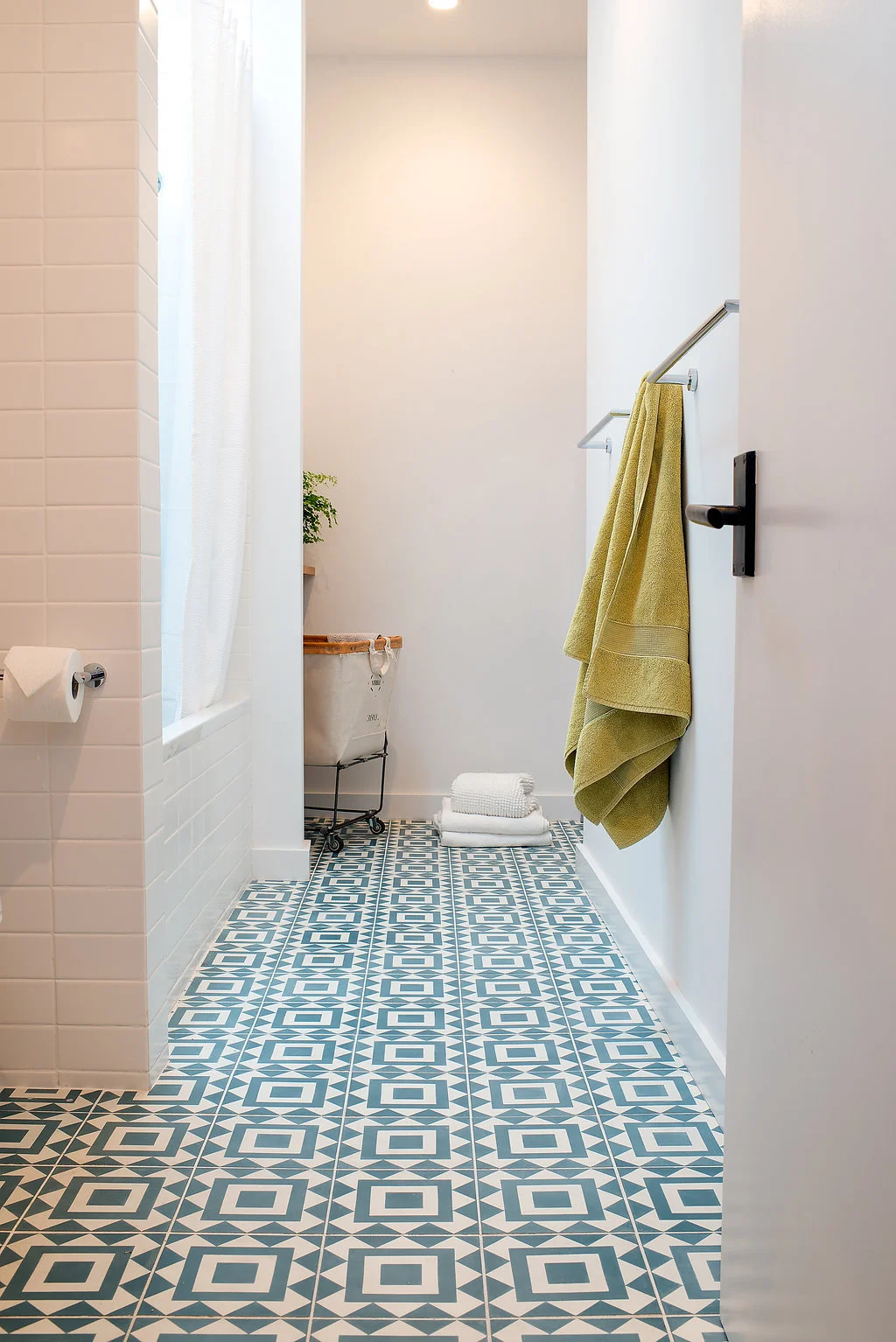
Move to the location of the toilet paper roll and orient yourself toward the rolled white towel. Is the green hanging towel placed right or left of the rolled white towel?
right

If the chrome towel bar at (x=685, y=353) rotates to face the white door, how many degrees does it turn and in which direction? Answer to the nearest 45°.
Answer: approximately 90° to its left

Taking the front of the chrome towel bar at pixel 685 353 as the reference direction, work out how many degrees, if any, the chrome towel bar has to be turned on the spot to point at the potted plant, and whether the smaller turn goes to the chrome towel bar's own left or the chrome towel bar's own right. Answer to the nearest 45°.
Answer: approximately 45° to the chrome towel bar's own right

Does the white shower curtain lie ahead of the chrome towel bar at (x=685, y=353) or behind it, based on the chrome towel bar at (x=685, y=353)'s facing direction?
ahead

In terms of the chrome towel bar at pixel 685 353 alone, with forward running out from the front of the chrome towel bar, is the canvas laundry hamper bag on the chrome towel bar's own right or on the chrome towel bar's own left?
on the chrome towel bar's own right

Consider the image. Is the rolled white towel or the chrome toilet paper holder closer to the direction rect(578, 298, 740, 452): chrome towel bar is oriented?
the chrome toilet paper holder

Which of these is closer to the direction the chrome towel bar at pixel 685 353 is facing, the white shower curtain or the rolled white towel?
the white shower curtain

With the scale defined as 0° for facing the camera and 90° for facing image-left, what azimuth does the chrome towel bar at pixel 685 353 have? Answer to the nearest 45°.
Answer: approximately 90°

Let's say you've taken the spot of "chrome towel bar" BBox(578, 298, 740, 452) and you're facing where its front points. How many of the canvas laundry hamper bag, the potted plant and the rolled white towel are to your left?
0

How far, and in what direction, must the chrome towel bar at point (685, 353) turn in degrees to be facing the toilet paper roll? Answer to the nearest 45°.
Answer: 0° — it already faces it

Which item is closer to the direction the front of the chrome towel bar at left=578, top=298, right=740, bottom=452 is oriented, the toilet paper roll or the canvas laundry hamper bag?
the toilet paper roll

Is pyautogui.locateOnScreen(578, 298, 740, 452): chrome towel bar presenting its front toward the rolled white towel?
no

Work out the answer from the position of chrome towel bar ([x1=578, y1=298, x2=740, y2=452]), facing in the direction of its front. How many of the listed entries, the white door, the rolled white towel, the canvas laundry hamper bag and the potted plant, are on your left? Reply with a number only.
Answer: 1

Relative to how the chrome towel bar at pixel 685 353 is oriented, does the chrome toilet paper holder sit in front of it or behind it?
in front
